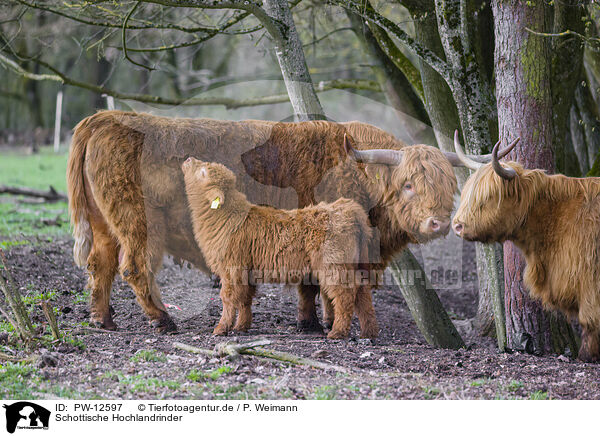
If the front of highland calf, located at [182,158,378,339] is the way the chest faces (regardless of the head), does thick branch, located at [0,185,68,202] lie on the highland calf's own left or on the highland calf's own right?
on the highland calf's own right

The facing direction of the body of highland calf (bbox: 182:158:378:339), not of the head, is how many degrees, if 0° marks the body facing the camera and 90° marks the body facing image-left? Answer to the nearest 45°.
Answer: approximately 90°

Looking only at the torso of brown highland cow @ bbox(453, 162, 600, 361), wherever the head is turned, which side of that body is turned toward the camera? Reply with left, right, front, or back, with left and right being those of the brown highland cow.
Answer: left

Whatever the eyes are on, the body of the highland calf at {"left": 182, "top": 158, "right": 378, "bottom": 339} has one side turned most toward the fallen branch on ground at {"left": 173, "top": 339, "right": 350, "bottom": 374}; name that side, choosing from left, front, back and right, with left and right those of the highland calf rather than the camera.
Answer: left

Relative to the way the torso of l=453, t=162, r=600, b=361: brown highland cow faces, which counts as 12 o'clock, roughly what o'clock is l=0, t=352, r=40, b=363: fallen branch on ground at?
The fallen branch on ground is roughly at 11 o'clock from the brown highland cow.

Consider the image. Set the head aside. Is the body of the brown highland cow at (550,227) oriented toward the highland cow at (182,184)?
yes
